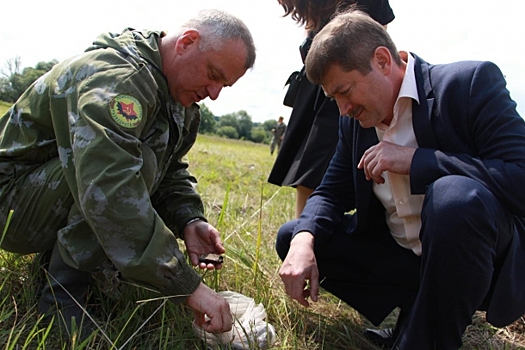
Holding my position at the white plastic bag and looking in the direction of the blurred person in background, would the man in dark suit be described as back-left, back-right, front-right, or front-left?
front-right

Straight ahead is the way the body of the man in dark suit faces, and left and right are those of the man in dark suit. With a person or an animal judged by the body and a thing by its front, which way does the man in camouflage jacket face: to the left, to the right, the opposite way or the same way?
the opposite way

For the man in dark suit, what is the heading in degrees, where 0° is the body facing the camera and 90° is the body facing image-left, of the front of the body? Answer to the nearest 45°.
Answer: approximately 45°

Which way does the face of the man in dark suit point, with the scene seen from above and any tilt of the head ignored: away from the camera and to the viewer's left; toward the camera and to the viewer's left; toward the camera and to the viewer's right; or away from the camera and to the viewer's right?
toward the camera and to the viewer's left

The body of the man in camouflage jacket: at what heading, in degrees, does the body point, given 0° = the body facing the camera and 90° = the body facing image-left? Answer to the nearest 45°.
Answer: approximately 270°
